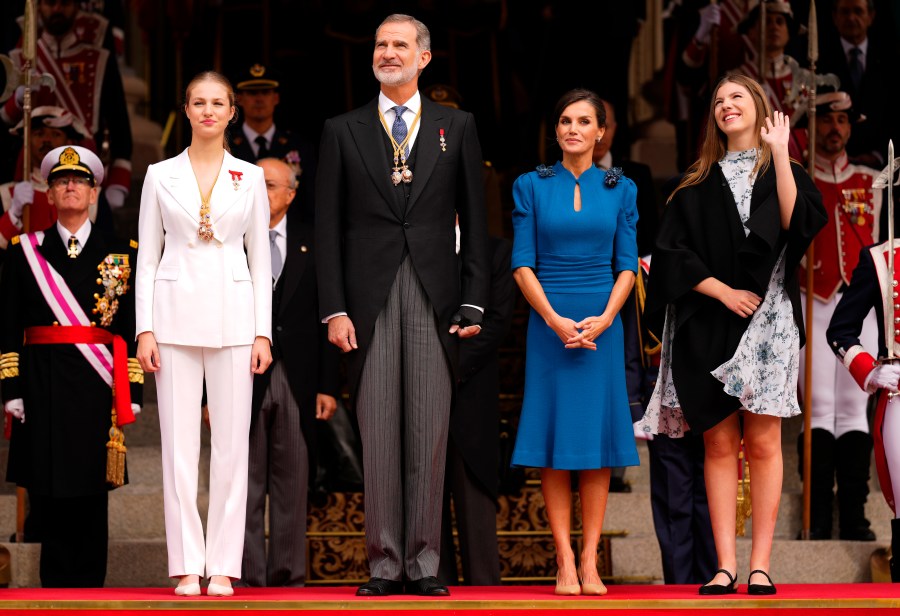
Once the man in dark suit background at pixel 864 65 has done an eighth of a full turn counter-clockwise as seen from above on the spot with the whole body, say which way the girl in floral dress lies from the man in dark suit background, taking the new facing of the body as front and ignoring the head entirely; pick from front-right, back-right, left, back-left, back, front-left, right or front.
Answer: front-right

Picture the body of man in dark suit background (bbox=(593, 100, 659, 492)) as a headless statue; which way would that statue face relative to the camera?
toward the camera

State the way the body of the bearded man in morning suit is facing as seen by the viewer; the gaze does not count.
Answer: toward the camera

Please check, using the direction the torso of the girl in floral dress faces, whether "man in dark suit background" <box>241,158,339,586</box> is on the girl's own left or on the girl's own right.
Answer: on the girl's own right

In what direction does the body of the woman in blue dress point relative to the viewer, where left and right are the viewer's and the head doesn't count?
facing the viewer

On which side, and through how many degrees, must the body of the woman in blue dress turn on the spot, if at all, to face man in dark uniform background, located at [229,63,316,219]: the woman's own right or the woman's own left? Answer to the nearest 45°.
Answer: approximately 135° to the woman's own right

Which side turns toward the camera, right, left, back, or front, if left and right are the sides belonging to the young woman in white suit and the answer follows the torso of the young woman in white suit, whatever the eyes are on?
front

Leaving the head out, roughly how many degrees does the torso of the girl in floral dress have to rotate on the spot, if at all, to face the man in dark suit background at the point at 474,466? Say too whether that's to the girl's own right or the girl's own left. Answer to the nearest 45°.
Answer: approximately 135° to the girl's own right
